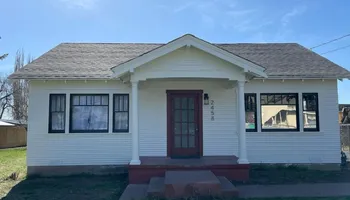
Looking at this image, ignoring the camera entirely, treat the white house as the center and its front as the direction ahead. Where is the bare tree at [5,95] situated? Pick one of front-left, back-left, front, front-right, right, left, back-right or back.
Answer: back-right

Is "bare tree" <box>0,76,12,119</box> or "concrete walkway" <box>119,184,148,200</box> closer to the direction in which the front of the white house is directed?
the concrete walkway

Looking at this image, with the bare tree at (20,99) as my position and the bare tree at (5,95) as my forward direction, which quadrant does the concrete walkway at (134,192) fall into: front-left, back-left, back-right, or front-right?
back-left

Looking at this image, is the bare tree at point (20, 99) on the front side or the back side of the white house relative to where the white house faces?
on the back side

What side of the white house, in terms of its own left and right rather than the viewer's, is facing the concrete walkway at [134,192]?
front

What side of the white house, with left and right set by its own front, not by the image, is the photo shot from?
front

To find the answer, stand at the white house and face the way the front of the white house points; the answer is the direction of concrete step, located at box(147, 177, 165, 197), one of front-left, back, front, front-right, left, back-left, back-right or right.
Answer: front

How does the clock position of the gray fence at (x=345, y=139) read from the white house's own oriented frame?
The gray fence is roughly at 8 o'clock from the white house.

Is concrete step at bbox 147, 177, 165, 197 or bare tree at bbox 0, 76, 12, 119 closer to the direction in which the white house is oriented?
the concrete step

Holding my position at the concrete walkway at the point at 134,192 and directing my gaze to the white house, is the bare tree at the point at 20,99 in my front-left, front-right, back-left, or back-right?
front-left

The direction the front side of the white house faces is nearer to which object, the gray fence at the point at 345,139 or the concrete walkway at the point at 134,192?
the concrete walkway
